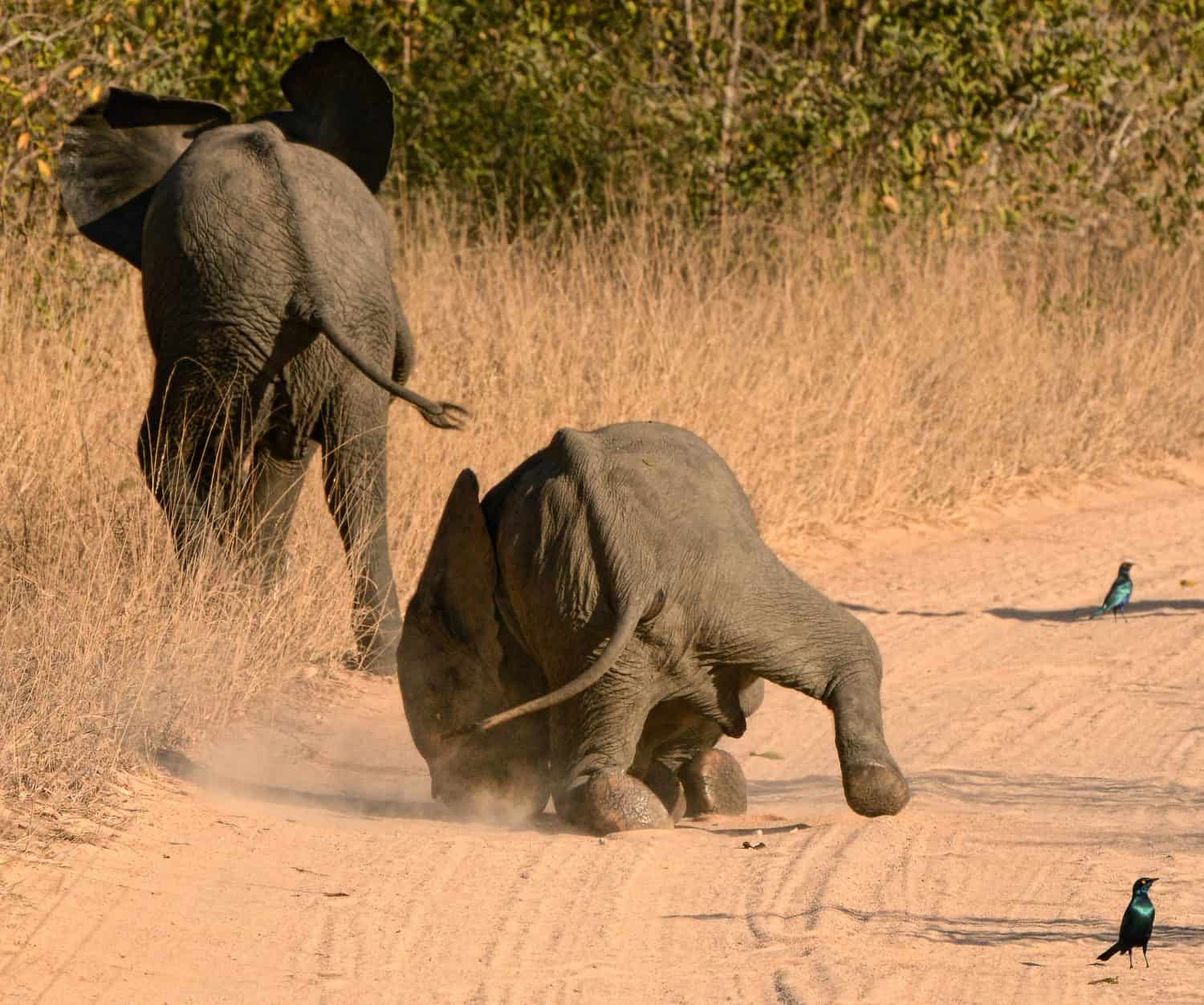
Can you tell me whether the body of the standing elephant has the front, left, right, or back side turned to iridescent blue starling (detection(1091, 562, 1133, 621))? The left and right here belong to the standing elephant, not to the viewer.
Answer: right

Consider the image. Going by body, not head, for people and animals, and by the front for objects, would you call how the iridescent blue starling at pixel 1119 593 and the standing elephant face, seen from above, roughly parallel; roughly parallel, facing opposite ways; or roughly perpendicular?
roughly perpendicular

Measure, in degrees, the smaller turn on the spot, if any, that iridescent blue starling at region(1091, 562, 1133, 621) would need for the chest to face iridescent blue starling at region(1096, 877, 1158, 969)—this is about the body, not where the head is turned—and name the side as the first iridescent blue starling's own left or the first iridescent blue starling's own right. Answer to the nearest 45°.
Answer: approximately 90° to the first iridescent blue starling's own right

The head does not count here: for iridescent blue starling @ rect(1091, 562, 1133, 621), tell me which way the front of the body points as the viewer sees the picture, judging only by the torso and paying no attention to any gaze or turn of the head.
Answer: to the viewer's right

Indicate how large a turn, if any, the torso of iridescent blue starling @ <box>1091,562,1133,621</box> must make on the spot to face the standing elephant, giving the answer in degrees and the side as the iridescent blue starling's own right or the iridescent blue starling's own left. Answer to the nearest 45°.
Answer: approximately 135° to the iridescent blue starling's own right

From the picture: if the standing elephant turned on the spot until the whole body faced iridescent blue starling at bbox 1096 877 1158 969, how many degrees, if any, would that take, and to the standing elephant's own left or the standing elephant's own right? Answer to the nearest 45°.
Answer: approximately 135° to the standing elephant's own right

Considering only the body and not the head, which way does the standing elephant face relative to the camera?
away from the camera

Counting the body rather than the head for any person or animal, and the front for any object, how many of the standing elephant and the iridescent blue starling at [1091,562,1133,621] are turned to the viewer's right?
1

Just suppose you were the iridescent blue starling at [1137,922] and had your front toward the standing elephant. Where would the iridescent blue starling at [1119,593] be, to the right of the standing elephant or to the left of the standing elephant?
right

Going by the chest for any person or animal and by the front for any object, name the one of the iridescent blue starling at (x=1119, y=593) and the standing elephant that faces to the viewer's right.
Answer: the iridescent blue starling

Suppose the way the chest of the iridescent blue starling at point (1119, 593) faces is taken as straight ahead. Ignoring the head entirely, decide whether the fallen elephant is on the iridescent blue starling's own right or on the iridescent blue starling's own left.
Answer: on the iridescent blue starling's own right

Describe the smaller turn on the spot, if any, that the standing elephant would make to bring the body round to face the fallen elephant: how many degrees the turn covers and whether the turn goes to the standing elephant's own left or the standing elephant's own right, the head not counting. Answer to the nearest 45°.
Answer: approximately 180°
